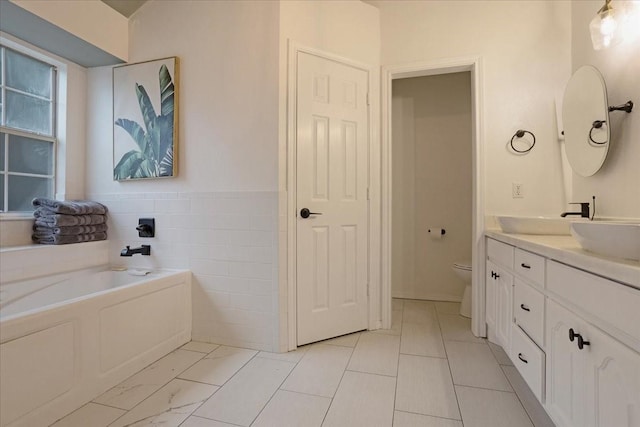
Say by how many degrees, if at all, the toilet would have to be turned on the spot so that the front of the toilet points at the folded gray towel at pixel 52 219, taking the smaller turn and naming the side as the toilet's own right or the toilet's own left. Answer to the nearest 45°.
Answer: approximately 45° to the toilet's own left

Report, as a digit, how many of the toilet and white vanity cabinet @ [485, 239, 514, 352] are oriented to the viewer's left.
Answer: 2

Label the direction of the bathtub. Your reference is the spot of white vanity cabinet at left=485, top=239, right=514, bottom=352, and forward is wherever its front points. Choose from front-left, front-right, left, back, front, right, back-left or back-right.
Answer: front-left

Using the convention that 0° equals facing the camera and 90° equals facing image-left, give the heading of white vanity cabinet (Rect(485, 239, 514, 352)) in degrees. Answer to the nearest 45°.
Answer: approximately 90°

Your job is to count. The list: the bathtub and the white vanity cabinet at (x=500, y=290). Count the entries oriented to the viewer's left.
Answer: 1

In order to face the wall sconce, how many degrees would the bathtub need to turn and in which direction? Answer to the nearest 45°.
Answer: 0° — it already faces it

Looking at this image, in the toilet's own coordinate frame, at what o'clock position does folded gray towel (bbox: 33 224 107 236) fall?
The folded gray towel is roughly at 11 o'clock from the toilet.

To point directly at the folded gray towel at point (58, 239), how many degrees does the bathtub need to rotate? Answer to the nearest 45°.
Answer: approximately 135° to its left

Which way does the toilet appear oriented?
to the viewer's left

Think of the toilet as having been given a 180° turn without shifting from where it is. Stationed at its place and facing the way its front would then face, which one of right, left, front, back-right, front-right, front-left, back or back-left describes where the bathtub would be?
back-right

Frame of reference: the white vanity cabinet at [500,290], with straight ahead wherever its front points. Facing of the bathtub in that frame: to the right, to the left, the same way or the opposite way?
the opposite way

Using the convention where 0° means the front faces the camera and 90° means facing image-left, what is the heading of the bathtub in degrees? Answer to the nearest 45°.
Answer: approximately 315°
